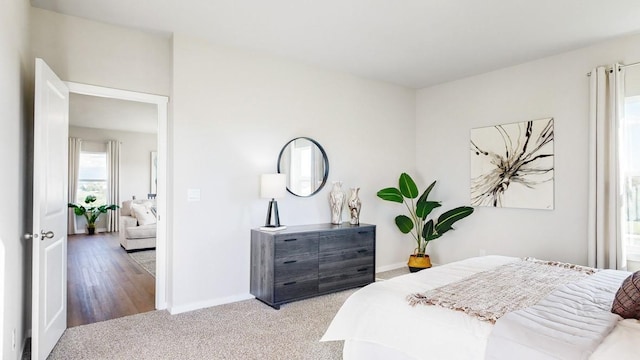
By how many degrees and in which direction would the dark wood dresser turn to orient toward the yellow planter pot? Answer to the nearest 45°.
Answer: approximately 90° to its left

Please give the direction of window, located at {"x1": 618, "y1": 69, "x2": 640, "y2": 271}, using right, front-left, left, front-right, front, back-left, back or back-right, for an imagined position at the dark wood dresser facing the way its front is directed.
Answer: front-left

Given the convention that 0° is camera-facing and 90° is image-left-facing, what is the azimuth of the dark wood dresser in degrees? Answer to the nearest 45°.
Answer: approximately 315°

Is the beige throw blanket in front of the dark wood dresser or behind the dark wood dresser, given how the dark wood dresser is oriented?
in front

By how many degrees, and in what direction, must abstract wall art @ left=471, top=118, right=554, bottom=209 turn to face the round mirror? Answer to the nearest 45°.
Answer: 0° — it already faces it

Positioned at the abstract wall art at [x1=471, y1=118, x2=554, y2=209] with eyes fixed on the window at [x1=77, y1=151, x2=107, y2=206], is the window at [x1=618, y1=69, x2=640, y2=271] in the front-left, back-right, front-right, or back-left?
back-left

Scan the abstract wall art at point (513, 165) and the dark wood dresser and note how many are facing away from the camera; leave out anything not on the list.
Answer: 0

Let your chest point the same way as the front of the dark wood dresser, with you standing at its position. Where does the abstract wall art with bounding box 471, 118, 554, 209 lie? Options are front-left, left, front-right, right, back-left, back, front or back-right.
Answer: front-left

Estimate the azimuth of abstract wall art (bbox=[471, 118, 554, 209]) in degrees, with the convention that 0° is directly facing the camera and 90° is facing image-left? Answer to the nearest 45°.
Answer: approximately 45°

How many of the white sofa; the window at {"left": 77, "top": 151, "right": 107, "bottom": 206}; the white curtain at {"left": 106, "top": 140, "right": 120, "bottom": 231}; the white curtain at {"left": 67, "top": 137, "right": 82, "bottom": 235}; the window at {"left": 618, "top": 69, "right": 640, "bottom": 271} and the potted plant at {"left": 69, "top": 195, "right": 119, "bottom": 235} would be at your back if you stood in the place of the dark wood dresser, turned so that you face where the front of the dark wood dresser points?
5
